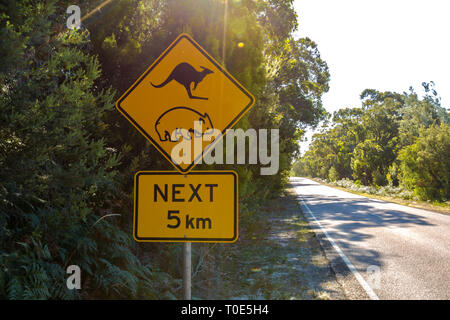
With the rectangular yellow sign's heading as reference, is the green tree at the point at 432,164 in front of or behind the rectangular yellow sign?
behind

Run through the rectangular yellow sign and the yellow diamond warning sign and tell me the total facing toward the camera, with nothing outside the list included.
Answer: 2

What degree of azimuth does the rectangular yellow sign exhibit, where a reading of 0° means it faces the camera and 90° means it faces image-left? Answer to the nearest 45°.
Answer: approximately 0°

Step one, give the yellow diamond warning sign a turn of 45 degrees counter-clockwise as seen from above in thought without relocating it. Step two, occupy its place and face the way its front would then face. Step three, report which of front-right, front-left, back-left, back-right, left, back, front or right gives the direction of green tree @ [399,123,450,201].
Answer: left
